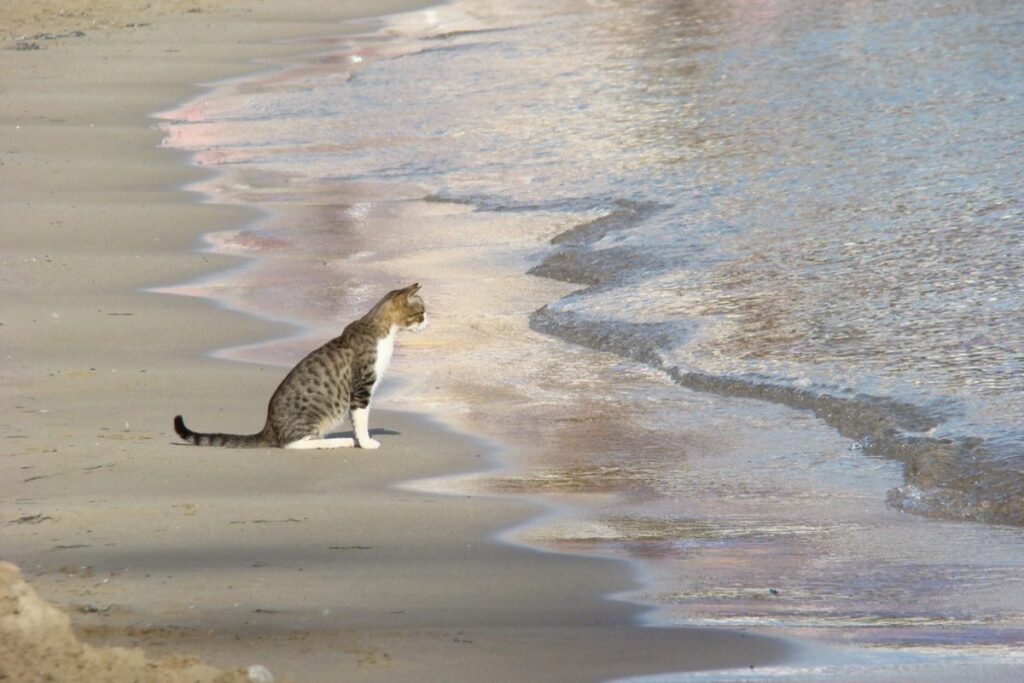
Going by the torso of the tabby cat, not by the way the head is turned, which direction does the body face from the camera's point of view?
to the viewer's right
